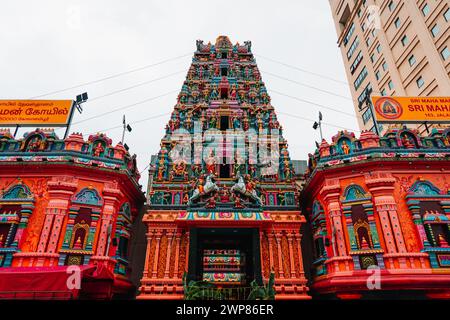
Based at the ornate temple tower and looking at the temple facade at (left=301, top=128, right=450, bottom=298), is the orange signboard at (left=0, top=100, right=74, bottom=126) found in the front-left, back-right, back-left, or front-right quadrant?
back-right

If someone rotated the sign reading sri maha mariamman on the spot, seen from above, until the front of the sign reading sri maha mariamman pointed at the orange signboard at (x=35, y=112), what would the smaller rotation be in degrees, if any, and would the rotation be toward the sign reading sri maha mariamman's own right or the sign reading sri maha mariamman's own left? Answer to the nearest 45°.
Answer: approximately 45° to the sign reading sri maha mariamman's own right

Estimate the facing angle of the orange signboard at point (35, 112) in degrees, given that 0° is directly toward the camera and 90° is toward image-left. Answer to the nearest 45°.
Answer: approximately 0°

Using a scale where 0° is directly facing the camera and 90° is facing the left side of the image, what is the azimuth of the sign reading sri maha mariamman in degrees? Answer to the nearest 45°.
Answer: approximately 0°

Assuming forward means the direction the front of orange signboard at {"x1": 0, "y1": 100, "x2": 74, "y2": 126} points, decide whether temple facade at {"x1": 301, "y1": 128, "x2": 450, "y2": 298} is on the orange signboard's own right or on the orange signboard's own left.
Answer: on the orange signboard's own left

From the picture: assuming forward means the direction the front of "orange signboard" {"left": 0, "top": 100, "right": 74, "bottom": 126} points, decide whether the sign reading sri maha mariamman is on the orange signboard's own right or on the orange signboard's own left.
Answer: on the orange signboard's own left

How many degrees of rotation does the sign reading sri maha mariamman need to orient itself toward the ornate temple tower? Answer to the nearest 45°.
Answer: approximately 45° to its right

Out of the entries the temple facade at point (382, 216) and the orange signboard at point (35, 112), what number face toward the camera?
2
